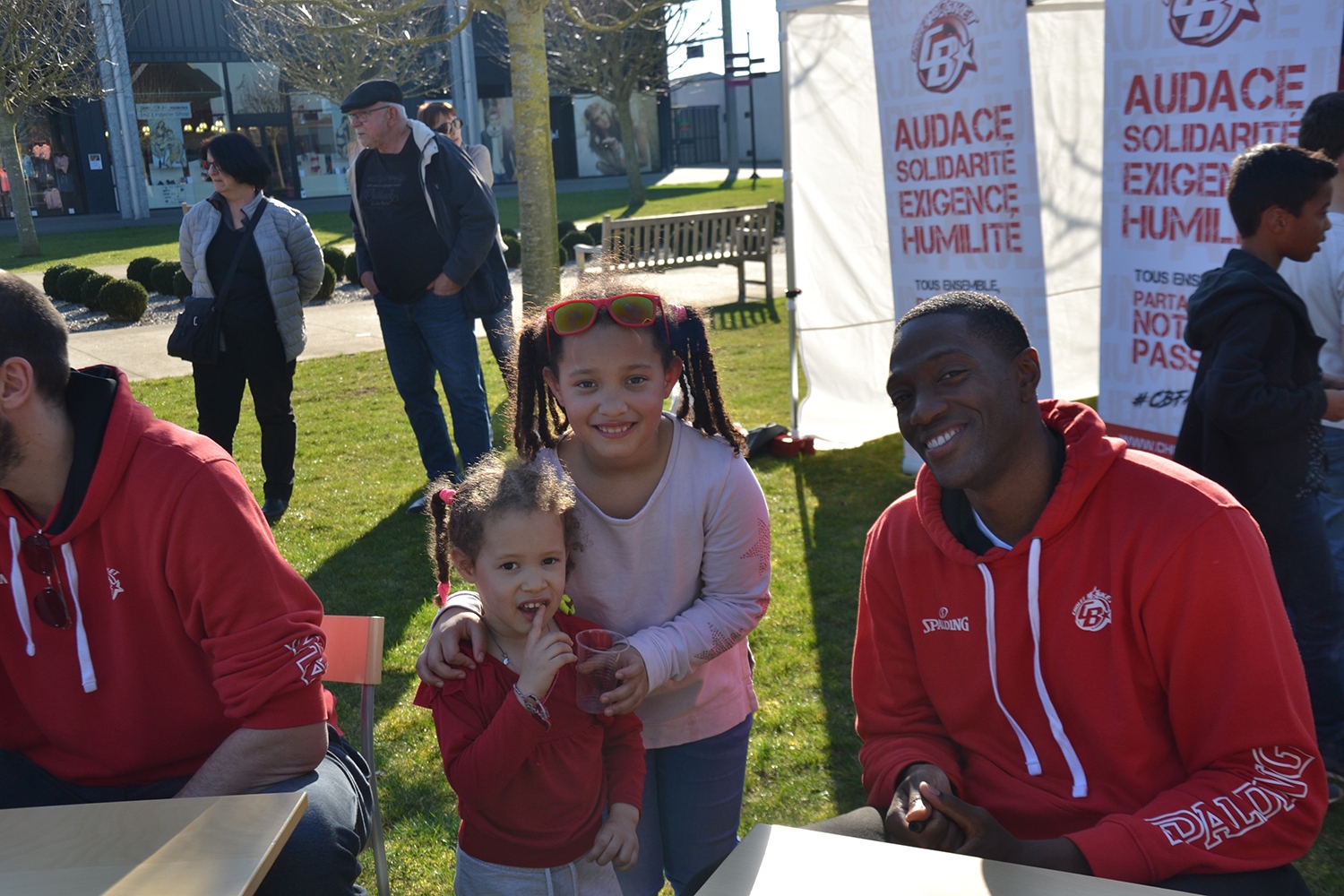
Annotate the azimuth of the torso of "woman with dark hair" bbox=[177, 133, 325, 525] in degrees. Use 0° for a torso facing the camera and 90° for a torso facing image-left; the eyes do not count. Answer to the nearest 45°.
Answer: approximately 45°

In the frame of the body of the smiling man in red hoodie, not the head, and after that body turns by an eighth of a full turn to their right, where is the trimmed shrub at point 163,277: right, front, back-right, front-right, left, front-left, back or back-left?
front-right

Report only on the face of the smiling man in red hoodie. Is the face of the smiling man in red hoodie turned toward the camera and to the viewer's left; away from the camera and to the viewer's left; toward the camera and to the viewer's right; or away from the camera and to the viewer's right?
toward the camera and to the viewer's left

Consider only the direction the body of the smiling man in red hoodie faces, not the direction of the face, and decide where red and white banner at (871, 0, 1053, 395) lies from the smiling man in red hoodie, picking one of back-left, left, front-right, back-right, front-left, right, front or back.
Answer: back-right

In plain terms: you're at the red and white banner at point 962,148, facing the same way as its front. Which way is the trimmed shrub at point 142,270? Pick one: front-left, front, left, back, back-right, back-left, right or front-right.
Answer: back-right

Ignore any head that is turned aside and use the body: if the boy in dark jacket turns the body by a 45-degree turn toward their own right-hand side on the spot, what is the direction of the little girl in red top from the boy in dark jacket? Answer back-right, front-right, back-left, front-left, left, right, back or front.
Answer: right

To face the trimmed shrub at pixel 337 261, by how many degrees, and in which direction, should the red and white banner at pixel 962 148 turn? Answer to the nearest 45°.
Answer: approximately 135° to its right

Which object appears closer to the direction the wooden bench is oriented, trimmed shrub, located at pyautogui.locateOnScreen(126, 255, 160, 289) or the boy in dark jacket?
the trimmed shrub
